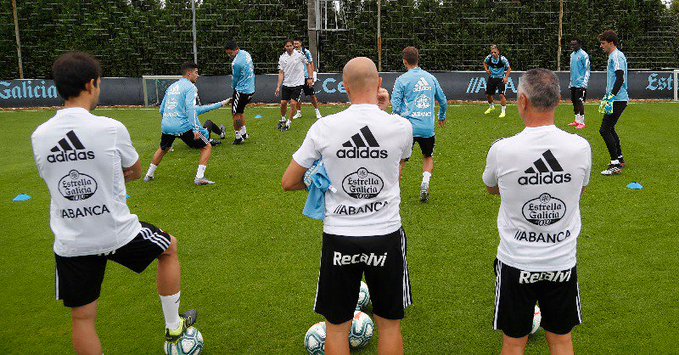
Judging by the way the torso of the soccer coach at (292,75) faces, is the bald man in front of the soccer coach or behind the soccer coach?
in front

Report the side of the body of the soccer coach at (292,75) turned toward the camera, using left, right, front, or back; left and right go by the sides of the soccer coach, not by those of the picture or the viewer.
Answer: front

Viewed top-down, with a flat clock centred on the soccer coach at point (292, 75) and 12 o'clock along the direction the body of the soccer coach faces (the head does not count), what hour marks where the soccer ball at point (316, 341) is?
The soccer ball is roughly at 12 o'clock from the soccer coach.

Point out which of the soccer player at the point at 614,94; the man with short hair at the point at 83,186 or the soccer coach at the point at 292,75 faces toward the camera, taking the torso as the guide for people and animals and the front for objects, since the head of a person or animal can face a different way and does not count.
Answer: the soccer coach at the point at 292,75

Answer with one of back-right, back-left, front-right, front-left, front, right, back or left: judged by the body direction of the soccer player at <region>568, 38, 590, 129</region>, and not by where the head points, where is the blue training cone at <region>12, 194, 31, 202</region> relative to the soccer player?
front

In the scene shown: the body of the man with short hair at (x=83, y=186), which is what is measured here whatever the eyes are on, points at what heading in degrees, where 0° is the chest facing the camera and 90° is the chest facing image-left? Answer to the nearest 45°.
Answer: approximately 225°

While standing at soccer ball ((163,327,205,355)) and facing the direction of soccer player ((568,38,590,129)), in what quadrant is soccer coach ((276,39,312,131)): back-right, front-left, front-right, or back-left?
front-left

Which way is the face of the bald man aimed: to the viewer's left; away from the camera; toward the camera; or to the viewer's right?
away from the camera

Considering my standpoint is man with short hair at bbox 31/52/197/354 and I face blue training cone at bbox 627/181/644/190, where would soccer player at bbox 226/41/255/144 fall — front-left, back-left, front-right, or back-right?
front-left

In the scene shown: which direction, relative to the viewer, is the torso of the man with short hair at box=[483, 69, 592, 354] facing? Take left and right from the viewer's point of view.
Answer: facing away from the viewer

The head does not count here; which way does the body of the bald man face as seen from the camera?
away from the camera

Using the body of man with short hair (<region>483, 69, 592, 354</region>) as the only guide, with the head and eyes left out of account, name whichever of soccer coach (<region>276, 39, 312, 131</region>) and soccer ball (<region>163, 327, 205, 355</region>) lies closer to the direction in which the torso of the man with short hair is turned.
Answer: the soccer coach

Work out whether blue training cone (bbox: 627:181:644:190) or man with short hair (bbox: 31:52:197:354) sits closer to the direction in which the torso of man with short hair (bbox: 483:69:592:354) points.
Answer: the blue training cone

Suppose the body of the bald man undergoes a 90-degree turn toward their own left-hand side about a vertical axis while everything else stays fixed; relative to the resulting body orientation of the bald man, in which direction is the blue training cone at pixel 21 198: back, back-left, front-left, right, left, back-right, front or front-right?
front-right

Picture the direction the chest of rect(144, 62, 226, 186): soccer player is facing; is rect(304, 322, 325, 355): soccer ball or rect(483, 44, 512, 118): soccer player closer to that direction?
the soccer player
